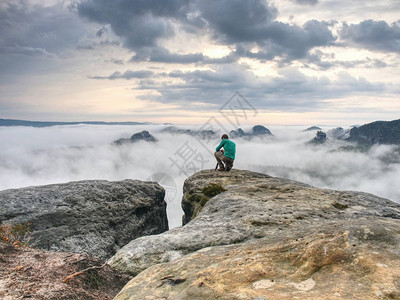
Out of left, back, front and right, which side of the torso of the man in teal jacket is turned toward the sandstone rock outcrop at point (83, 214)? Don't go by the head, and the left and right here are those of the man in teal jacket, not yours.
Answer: left

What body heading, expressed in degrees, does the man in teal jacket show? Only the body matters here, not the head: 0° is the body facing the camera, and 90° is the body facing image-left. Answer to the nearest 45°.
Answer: approximately 135°
